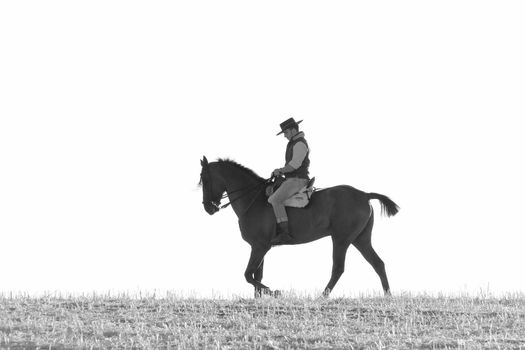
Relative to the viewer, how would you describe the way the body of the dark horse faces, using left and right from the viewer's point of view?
facing to the left of the viewer

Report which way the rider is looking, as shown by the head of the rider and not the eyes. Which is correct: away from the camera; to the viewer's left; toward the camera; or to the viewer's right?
to the viewer's left

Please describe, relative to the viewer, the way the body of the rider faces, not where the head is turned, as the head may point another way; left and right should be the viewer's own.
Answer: facing to the left of the viewer
